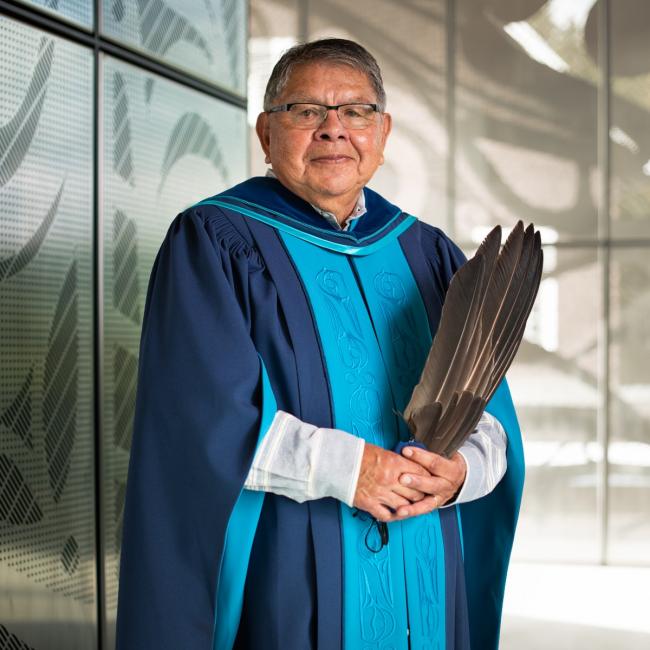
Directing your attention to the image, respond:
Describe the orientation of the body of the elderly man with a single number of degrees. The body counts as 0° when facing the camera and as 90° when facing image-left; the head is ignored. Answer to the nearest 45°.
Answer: approximately 315°

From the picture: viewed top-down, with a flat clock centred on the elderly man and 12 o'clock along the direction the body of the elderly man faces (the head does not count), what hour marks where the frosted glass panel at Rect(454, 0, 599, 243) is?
The frosted glass panel is roughly at 8 o'clock from the elderly man.

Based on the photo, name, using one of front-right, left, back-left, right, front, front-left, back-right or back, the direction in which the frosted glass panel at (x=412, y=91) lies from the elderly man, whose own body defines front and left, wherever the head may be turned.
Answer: back-left

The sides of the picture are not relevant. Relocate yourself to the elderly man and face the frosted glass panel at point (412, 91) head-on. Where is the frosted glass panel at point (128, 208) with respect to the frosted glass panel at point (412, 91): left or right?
left

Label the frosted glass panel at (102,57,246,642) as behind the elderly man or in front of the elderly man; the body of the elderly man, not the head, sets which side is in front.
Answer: behind

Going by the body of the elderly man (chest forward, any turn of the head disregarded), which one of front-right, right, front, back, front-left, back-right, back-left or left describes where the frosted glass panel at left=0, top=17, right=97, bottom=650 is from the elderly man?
back
